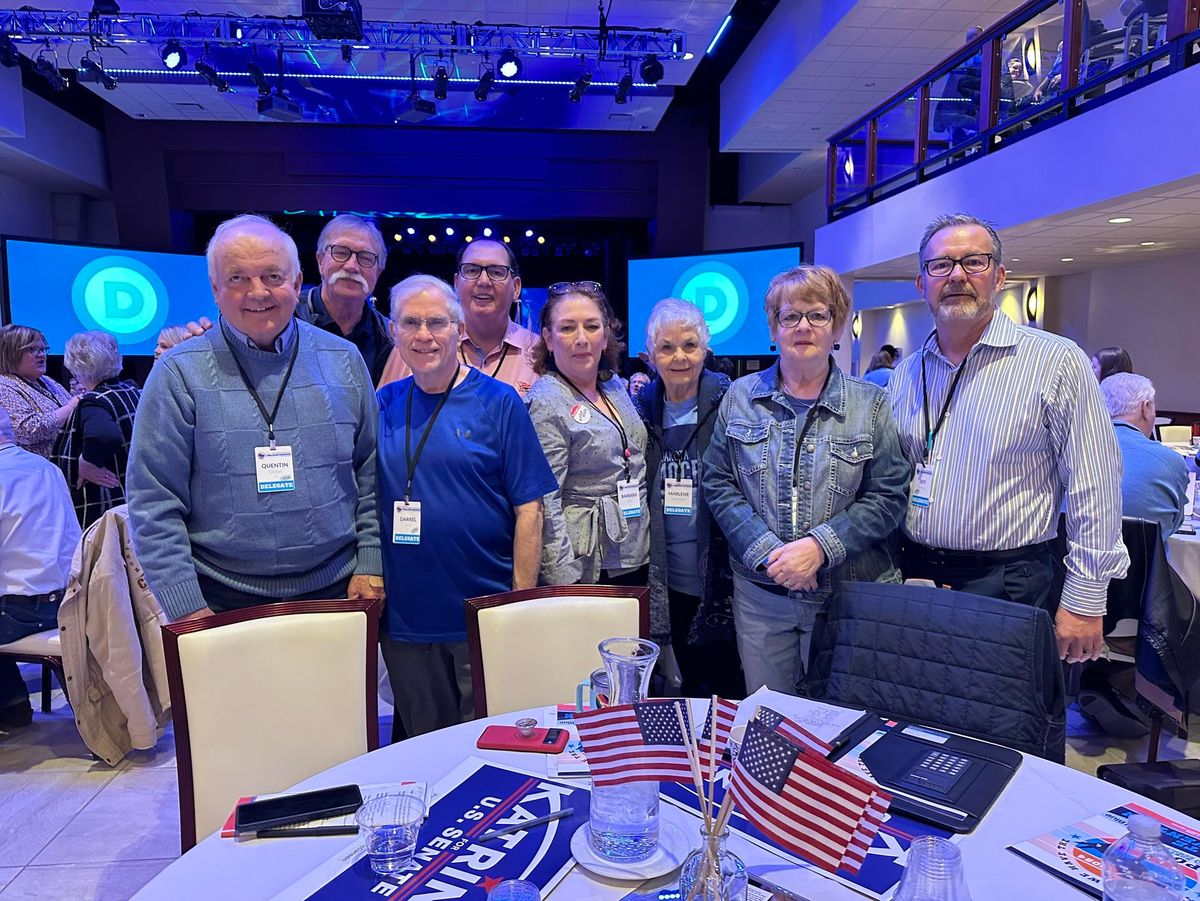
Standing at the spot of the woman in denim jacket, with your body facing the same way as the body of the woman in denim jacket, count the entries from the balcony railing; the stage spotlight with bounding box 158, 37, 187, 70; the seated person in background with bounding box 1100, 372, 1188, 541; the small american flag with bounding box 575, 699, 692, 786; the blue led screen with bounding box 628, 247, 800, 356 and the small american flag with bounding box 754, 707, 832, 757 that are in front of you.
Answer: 2

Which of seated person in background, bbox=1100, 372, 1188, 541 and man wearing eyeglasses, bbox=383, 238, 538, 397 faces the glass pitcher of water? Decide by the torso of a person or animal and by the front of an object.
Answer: the man wearing eyeglasses

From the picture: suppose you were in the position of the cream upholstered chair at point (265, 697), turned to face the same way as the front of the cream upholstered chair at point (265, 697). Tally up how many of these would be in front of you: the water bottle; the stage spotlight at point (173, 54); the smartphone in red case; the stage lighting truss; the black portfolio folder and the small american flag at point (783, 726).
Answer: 4

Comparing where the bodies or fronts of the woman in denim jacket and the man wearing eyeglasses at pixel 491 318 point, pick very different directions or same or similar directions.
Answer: same or similar directions

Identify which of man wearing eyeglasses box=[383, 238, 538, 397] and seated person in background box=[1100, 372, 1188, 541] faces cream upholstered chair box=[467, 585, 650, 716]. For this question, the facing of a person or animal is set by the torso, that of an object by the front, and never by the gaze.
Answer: the man wearing eyeglasses

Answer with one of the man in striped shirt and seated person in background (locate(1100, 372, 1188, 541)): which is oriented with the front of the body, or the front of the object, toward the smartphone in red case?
the man in striped shirt

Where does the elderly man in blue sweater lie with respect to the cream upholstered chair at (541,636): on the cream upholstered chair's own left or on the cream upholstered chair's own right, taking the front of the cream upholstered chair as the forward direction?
on the cream upholstered chair's own right

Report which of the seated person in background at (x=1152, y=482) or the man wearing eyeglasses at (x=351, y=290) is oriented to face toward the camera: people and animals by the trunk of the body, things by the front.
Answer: the man wearing eyeglasses

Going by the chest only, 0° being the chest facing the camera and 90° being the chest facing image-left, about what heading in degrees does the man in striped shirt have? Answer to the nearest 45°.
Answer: approximately 45°

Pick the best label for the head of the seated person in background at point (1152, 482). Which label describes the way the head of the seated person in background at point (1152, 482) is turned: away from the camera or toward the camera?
away from the camera

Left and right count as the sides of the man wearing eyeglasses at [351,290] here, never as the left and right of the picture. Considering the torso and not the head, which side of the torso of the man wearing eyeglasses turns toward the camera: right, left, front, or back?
front

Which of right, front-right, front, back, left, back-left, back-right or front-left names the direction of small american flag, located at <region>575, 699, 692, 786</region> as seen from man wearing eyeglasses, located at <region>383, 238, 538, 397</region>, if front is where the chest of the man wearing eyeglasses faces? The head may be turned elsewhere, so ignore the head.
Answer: front

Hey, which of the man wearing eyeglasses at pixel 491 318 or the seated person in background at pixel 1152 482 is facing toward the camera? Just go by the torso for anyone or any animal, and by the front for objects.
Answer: the man wearing eyeglasses

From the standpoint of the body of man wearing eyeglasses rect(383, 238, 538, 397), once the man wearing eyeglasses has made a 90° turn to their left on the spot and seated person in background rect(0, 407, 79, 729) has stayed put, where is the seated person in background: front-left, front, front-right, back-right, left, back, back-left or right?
back

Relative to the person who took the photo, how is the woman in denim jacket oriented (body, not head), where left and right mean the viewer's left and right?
facing the viewer

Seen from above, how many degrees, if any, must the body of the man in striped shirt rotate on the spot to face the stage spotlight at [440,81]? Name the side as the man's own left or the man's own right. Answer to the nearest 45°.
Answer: approximately 90° to the man's own right

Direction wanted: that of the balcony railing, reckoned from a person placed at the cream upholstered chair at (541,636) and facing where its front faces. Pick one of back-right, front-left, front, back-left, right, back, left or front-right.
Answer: back-left
